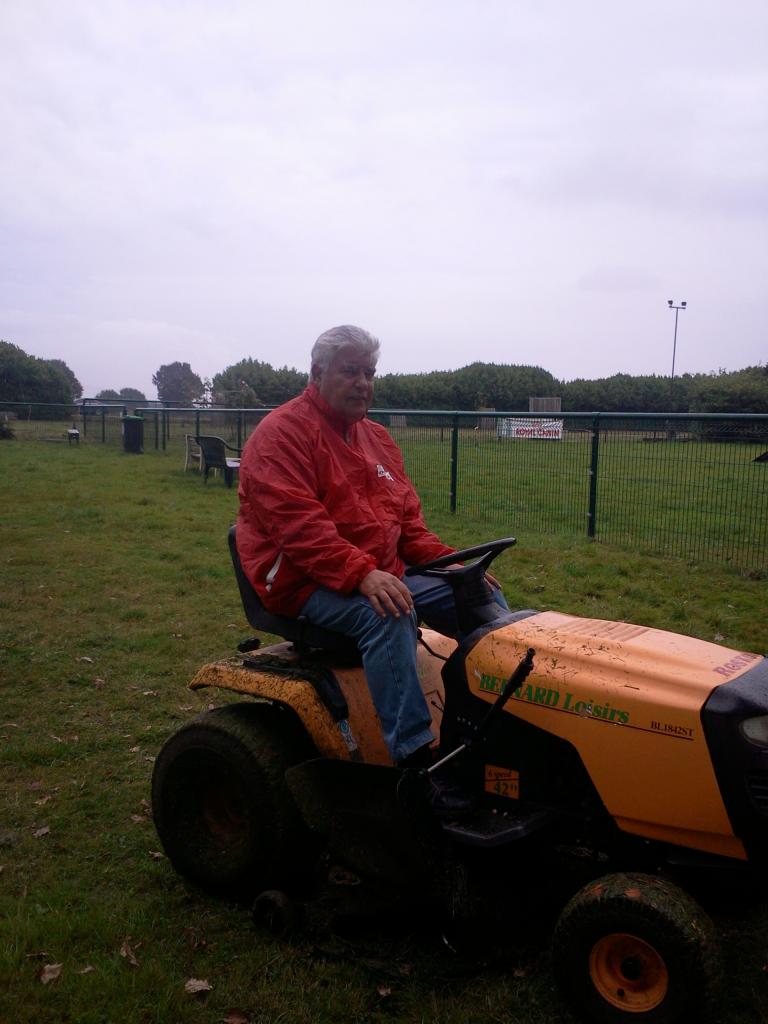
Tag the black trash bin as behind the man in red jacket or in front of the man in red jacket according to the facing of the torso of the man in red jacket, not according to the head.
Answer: behind

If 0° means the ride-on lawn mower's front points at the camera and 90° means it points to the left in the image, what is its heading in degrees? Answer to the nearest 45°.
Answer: approximately 315°

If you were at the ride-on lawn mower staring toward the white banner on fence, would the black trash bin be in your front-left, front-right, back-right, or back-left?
front-left

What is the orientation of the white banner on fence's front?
toward the camera

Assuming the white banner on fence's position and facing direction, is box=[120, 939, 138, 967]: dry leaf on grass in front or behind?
in front

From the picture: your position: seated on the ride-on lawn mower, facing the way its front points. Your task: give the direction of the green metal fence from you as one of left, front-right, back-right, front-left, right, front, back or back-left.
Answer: back-left

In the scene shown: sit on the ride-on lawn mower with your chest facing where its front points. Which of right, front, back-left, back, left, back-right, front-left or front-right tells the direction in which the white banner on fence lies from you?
back-left

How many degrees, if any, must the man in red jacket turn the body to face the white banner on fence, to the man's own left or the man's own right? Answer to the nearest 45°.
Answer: approximately 135° to the man's own left

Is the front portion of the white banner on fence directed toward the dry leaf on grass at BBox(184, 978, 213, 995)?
yes

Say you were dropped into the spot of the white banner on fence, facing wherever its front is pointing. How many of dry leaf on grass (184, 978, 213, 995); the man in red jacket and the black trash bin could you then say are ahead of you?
2

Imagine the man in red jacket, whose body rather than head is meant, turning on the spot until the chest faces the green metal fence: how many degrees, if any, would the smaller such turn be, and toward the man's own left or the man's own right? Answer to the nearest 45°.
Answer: approximately 135° to the man's own left
